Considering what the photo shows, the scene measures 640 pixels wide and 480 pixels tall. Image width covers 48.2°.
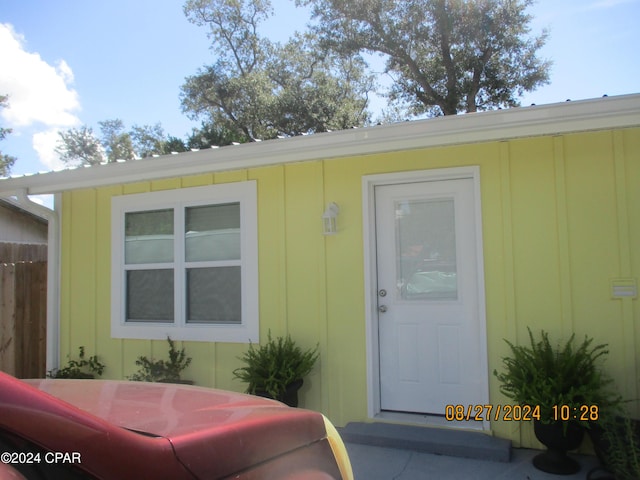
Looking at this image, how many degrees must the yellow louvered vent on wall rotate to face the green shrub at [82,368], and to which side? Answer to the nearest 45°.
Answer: approximately 90° to its right

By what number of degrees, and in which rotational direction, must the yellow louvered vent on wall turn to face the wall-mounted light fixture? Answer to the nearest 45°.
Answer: approximately 90° to its right

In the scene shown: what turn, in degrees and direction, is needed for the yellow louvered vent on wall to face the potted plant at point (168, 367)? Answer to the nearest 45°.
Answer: approximately 90° to its right

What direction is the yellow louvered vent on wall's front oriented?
toward the camera

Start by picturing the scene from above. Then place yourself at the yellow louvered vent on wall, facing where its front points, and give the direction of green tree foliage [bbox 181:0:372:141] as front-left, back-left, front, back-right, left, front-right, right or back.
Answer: back-right

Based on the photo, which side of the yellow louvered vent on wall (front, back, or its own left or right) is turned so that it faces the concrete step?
right

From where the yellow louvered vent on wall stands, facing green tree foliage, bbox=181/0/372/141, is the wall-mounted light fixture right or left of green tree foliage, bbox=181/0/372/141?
left

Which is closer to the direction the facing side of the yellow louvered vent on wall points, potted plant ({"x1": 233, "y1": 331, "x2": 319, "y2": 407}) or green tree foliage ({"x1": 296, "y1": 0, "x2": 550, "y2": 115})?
the potted plant

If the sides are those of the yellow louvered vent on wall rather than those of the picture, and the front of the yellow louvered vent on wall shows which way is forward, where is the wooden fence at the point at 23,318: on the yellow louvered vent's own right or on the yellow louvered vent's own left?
on the yellow louvered vent's own right

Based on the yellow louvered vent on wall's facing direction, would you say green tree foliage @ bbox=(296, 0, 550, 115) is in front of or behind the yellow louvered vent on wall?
behind
